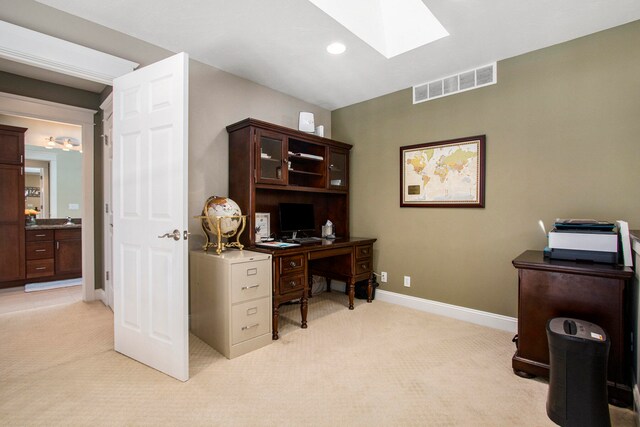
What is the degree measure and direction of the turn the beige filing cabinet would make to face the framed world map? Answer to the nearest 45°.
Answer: approximately 45° to its left

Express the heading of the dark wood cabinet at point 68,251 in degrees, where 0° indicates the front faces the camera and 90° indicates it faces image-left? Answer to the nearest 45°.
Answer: approximately 0°

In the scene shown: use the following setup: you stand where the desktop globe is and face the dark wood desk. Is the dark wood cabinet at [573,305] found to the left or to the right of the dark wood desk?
right

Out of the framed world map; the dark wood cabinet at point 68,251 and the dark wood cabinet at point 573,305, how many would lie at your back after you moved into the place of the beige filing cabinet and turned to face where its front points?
1

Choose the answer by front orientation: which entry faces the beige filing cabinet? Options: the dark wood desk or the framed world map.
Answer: the framed world map

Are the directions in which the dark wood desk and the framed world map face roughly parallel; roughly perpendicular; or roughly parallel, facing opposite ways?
roughly perpendicular

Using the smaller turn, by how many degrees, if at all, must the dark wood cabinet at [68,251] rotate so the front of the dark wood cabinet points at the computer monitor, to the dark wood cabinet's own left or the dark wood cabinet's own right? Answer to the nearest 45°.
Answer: approximately 45° to the dark wood cabinet's own left

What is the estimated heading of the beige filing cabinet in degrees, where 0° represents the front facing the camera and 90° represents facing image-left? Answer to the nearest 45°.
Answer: approximately 315°

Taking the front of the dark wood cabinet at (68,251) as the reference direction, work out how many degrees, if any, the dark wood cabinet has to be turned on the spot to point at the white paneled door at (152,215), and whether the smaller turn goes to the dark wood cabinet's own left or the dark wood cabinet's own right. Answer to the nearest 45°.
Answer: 0° — it already faces it

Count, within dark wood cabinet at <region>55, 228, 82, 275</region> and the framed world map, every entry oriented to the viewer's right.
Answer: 0
